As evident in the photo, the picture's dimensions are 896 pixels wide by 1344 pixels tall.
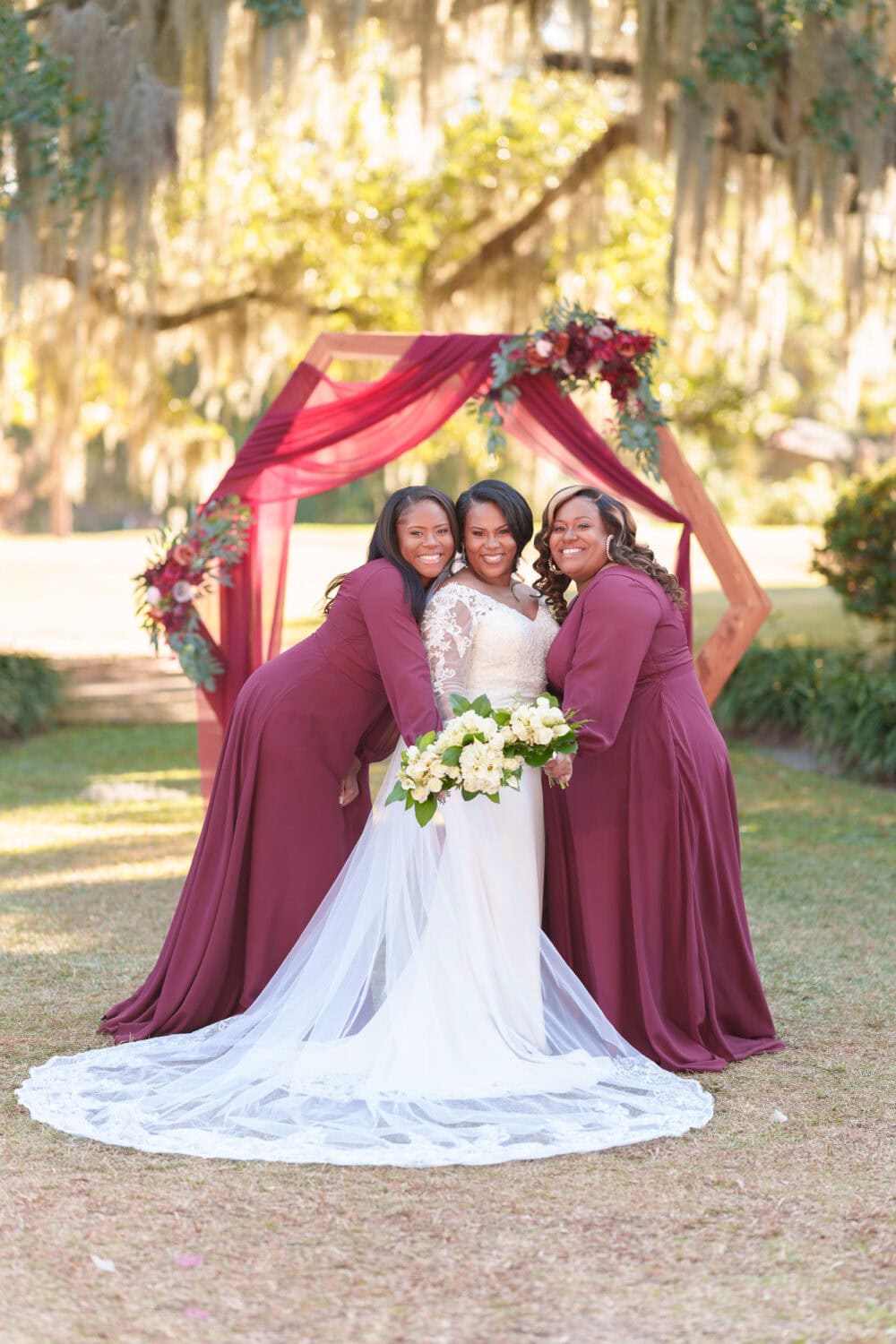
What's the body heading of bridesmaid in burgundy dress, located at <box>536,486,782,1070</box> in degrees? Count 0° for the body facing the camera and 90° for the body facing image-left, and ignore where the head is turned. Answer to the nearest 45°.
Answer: approximately 90°

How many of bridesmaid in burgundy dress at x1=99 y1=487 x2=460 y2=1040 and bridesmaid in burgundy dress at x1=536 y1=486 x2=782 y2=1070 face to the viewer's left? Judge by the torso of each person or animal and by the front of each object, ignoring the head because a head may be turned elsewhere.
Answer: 1

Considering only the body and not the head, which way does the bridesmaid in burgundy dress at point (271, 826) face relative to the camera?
to the viewer's right

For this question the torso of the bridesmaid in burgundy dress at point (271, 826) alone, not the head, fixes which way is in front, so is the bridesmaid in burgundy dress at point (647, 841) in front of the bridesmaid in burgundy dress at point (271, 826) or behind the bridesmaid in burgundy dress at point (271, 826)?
in front

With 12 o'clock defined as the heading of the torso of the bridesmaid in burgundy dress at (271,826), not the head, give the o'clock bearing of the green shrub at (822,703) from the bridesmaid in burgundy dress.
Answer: The green shrub is roughly at 10 o'clock from the bridesmaid in burgundy dress.

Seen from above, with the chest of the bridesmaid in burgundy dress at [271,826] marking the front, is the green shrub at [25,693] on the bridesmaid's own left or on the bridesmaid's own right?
on the bridesmaid's own left

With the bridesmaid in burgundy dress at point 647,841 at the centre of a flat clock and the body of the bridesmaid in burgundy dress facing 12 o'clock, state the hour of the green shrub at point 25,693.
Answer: The green shrub is roughly at 2 o'clock from the bridesmaid in burgundy dress.

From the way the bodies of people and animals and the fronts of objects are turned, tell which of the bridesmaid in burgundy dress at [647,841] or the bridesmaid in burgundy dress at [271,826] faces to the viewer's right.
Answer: the bridesmaid in burgundy dress at [271,826]
